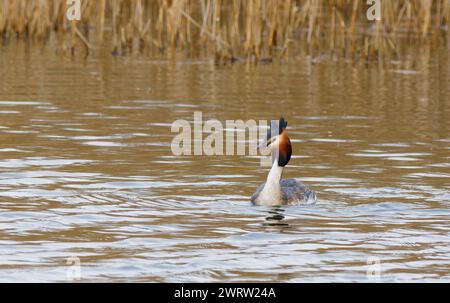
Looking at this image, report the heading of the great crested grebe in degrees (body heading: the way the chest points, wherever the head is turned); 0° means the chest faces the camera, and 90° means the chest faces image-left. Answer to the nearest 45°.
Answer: approximately 45°
